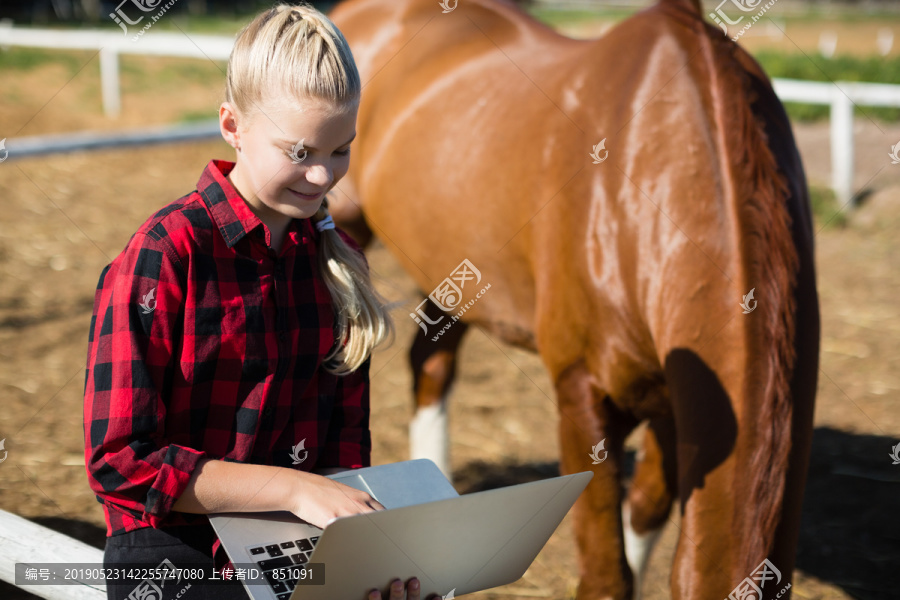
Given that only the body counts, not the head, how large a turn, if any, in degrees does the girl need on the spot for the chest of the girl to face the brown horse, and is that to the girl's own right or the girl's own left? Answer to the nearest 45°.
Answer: approximately 90° to the girl's own left

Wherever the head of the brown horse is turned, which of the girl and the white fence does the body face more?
the white fence

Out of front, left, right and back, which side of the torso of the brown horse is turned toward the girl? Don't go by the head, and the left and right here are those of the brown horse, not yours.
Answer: left

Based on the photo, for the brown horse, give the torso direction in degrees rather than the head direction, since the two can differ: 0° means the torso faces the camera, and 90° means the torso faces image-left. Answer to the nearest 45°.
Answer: approximately 135°

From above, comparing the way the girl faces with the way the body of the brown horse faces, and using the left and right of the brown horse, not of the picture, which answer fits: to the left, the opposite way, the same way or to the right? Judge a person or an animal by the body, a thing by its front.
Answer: the opposite way

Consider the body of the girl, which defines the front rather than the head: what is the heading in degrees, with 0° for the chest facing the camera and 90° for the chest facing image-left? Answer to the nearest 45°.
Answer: approximately 315°
